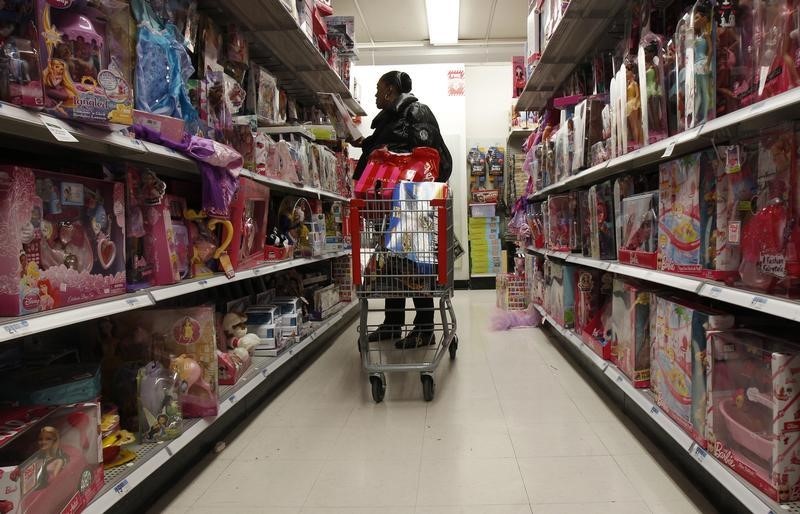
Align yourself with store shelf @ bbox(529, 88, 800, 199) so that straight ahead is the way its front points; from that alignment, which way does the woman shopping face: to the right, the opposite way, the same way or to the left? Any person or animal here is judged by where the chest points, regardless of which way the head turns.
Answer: the same way

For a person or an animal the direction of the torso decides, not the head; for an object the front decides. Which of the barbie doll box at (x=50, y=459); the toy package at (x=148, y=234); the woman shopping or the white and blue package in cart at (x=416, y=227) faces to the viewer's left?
the woman shopping

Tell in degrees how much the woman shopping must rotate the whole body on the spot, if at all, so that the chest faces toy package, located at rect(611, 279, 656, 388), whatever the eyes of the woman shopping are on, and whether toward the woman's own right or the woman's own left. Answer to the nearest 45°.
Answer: approximately 135° to the woman's own left

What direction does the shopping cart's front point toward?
toward the camera

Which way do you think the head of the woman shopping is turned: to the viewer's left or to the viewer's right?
to the viewer's left

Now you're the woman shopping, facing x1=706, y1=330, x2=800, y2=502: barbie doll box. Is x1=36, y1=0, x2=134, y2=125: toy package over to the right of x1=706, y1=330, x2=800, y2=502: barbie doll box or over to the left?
right

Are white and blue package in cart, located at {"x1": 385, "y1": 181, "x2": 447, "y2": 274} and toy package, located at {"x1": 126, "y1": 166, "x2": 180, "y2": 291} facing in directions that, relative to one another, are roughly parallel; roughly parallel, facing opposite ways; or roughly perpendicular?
roughly perpendicular

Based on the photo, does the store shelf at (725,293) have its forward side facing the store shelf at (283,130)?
no

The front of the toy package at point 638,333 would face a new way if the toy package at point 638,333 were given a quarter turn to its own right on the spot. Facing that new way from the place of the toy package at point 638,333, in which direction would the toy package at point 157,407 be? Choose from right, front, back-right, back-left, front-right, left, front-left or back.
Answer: left

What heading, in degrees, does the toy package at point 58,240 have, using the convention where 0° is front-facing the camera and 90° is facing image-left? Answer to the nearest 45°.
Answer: approximately 315°

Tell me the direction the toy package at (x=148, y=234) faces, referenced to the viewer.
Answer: facing the viewer and to the right of the viewer

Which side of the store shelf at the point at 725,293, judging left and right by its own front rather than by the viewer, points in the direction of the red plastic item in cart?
right

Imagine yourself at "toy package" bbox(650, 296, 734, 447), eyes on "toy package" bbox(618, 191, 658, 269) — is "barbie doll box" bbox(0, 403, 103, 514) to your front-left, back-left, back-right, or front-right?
back-left

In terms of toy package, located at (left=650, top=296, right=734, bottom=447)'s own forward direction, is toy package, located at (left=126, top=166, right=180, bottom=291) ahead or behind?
ahead

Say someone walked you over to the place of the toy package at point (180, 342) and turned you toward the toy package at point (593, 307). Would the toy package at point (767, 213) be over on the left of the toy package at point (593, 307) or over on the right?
right

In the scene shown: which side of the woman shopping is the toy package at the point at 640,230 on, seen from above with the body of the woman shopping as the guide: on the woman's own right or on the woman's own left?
on the woman's own left

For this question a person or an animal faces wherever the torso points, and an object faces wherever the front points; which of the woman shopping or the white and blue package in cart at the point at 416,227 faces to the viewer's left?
the woman shopping

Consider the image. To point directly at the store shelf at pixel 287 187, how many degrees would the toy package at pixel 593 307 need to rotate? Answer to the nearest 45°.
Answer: approximately 45° to its right
